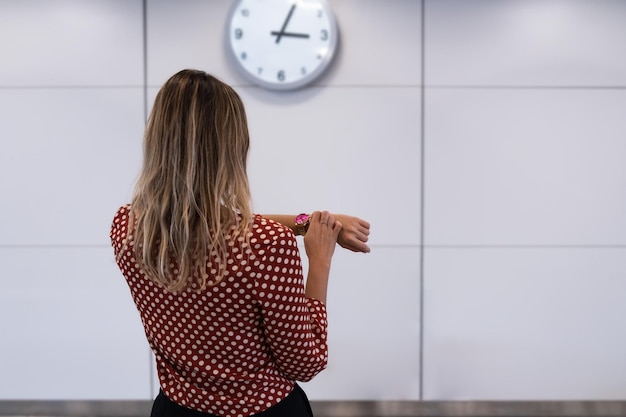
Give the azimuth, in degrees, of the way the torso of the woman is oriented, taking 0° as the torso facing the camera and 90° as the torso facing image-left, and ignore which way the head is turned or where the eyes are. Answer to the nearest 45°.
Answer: approximately 225°

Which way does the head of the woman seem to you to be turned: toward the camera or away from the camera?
away from the camera

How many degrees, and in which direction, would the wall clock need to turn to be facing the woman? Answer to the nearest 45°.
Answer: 0° — it already faces them

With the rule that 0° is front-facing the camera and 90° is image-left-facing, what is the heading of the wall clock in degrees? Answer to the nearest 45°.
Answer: approximately 0°

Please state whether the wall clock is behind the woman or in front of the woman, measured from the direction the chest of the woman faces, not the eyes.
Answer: in front

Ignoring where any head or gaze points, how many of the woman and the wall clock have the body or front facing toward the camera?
1
